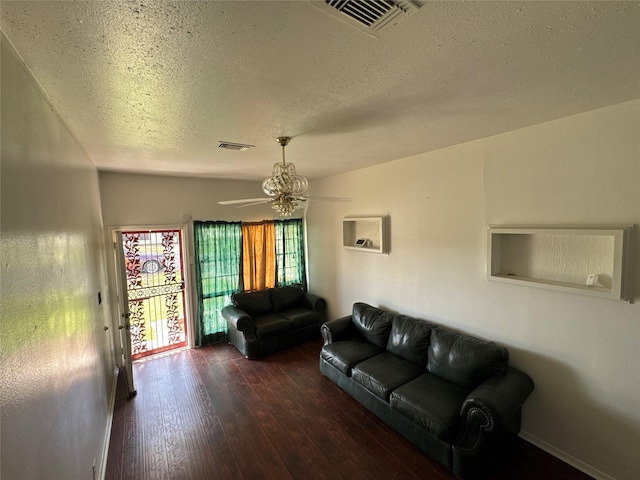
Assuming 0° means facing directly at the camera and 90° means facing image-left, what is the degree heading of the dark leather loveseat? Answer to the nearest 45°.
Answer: approximately 315°

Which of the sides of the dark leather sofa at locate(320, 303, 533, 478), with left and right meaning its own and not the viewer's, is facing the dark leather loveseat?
right

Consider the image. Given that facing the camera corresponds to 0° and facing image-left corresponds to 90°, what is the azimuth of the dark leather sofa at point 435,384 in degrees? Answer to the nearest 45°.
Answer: approximately 45°

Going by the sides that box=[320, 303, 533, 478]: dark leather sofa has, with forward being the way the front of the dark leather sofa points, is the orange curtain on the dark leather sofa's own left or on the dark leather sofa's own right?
on the dark leather sofa's own right

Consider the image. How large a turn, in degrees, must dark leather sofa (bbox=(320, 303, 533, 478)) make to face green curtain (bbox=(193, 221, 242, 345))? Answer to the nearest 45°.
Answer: approximately 45° to its right
